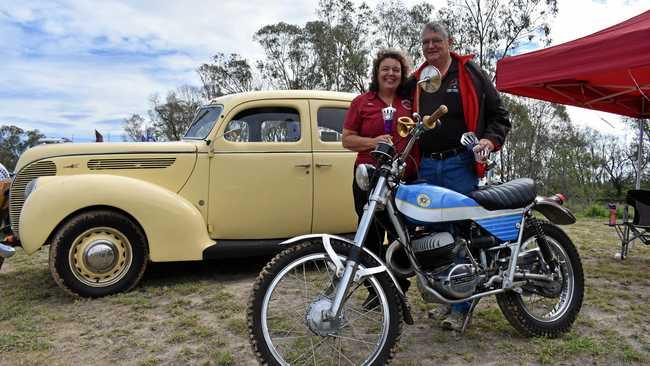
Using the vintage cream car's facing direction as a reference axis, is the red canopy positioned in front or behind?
behind

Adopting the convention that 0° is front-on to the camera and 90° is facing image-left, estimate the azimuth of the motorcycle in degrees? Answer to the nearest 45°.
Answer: approximately 45°

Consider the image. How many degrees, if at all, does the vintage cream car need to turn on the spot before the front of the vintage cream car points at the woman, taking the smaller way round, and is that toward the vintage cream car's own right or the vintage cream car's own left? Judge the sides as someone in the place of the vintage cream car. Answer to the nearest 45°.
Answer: approximately 135° to the vintage cream car's own left

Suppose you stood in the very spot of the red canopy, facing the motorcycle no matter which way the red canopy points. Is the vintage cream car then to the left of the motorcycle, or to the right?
right

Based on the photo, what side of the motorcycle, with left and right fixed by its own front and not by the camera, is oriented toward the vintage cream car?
right

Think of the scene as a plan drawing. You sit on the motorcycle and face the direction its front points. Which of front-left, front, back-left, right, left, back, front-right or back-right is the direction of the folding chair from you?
back

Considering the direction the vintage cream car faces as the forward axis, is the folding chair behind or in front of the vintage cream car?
behind

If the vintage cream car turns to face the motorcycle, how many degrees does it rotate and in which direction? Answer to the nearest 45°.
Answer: approximately 135° to its left

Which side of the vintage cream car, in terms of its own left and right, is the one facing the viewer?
left
